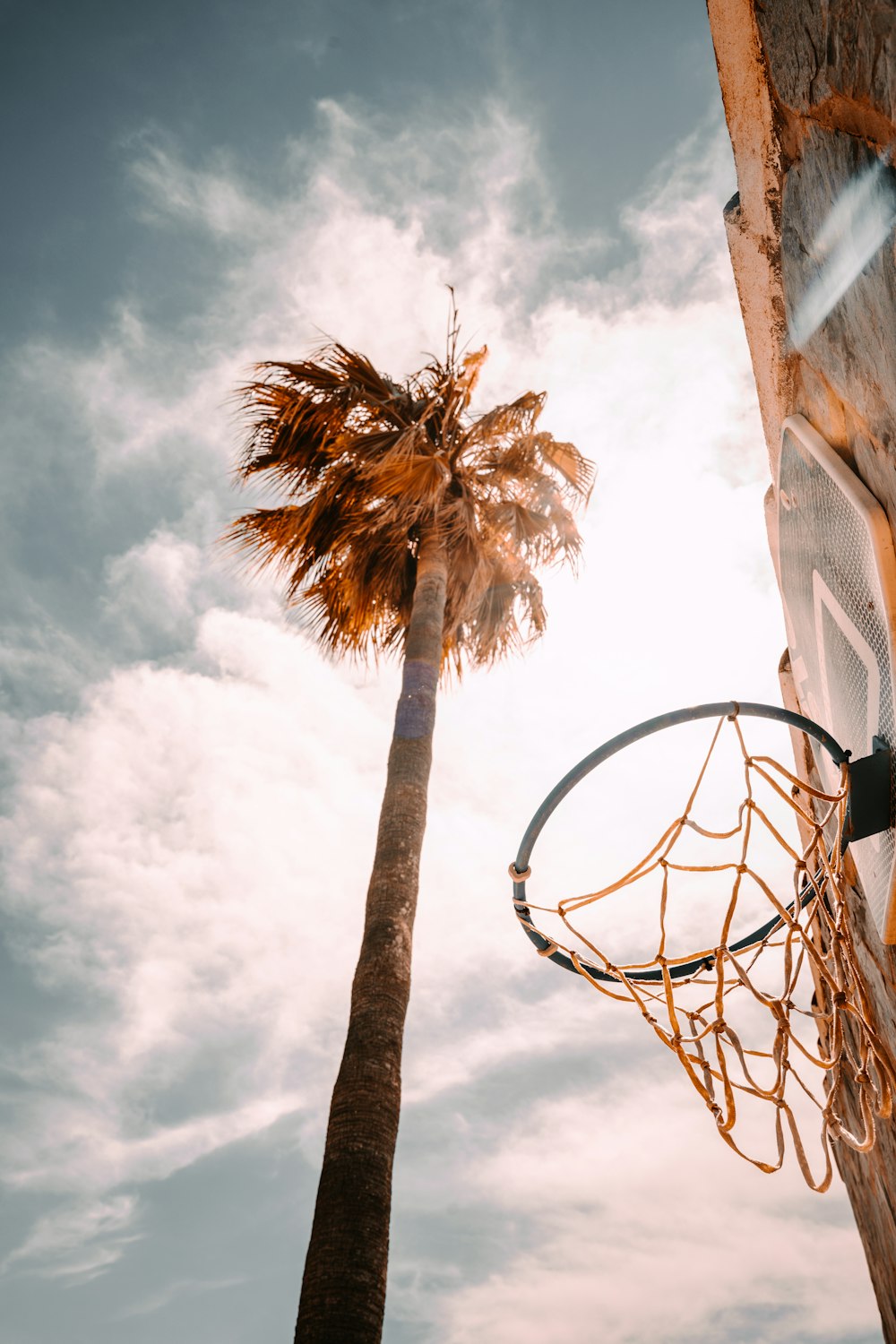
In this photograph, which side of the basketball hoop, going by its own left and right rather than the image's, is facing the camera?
left
